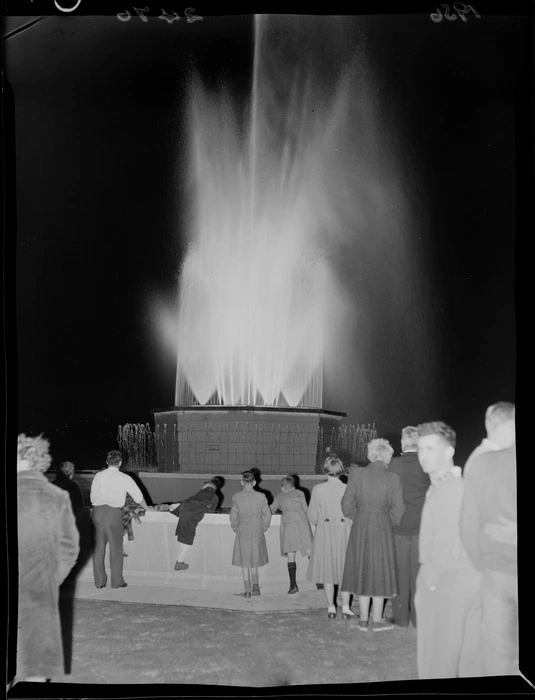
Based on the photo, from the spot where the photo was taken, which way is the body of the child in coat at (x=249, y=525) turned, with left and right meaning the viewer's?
facing away from the viewer

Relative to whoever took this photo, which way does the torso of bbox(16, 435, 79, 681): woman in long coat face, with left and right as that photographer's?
facing away from the viewer

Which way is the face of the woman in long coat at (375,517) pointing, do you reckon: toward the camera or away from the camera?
away from the camera

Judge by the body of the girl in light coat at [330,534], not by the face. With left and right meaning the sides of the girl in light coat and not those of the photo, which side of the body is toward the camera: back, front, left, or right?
back

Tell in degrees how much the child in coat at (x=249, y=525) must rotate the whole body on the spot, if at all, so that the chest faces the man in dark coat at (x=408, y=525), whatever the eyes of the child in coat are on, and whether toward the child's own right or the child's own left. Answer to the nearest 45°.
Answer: approximately 135° to the child's own right

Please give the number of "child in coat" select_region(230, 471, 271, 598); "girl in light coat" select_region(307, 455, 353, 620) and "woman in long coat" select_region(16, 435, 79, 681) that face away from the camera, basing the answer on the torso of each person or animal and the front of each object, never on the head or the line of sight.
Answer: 3

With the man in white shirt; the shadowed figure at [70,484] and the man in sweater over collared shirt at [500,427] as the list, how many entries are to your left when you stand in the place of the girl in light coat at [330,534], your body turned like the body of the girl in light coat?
2

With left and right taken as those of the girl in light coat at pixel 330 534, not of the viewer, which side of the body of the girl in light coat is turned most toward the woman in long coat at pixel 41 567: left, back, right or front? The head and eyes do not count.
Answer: left

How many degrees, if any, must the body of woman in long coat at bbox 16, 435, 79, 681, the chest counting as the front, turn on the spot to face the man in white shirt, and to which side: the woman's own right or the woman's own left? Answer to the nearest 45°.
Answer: approximately 45° to the woman's own right
